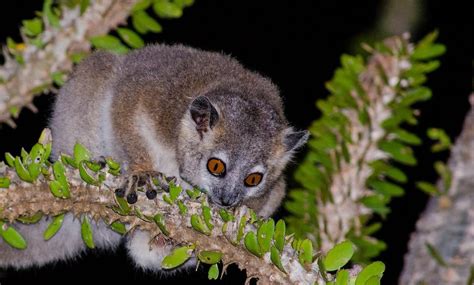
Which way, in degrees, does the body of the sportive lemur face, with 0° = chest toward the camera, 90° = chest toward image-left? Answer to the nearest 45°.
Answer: approximately 315°

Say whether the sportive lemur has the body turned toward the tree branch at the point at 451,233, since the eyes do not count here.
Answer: no

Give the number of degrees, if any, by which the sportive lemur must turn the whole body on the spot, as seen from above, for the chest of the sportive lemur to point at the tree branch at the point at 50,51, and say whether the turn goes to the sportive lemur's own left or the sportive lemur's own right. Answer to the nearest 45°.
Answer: approximately 180°

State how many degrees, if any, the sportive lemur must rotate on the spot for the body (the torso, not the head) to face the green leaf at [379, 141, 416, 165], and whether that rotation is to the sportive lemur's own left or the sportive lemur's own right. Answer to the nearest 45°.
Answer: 0° — it already faces it

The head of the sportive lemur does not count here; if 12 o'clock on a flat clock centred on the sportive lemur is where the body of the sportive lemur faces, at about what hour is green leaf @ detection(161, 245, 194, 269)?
The green leaf is roughly at 1 o'clock from the sportive lemur.
